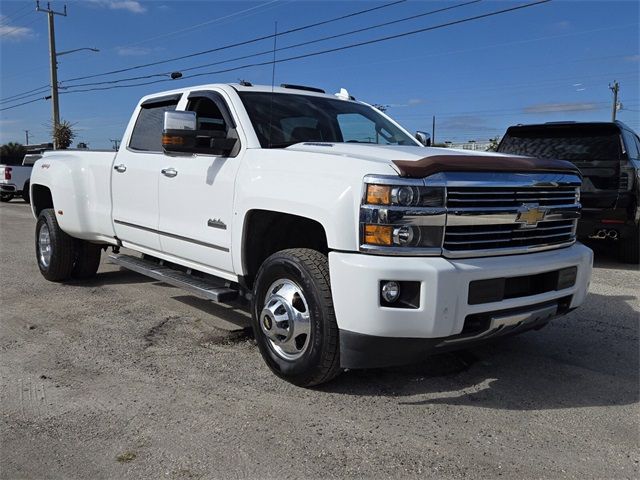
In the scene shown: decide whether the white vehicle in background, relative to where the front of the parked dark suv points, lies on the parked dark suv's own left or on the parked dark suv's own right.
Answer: on the parked dark suv's own left

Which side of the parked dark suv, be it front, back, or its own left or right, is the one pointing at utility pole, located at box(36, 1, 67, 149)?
left

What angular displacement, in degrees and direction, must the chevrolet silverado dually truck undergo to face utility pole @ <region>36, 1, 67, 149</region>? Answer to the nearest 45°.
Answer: approximately 180°

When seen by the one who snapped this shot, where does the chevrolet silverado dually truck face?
facing the viewer and to the right of the viewer

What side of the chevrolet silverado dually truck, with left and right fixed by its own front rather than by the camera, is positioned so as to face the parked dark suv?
left

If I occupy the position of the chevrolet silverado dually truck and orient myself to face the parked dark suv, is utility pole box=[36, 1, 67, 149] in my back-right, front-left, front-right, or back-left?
front-left

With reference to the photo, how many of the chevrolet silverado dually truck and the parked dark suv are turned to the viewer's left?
0

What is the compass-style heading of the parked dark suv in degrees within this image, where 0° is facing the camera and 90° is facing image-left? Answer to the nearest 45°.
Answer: approximately 225°
